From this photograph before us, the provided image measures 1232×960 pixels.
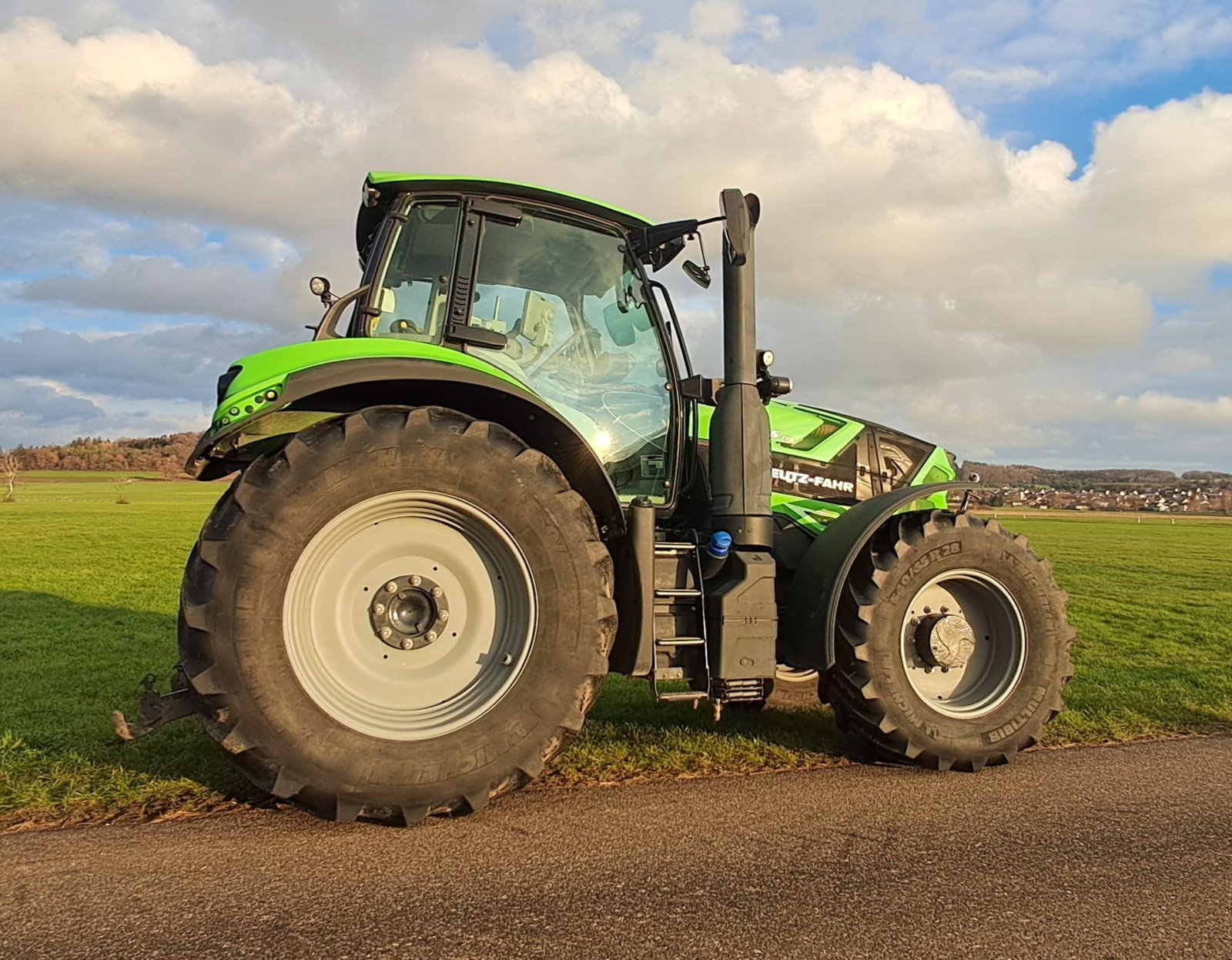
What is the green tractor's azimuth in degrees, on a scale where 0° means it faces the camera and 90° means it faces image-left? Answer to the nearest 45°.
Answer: approximately 270°
